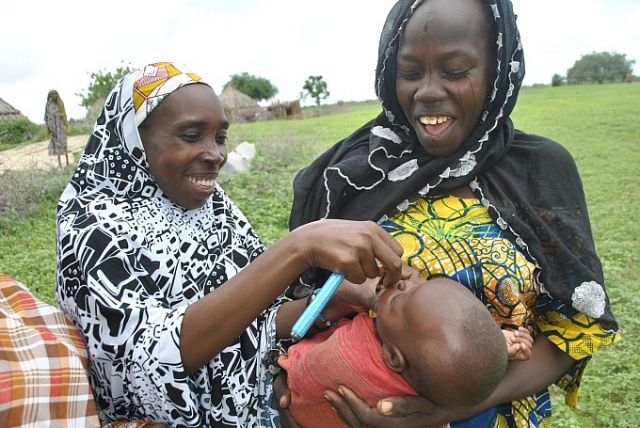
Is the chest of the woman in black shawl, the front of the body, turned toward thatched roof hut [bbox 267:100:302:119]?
no

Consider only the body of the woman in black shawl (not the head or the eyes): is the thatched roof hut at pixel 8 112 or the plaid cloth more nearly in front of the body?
the plaid cloth

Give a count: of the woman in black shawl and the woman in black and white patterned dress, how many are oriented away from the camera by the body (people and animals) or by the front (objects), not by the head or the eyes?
0

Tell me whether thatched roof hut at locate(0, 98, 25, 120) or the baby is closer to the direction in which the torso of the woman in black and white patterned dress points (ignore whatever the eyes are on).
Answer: the baby

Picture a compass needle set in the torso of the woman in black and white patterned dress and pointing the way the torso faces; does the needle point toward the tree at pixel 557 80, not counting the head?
no

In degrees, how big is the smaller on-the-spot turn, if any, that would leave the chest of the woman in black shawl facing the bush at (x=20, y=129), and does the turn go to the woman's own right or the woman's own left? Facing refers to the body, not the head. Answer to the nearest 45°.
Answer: approximately 135° to the woman's own right

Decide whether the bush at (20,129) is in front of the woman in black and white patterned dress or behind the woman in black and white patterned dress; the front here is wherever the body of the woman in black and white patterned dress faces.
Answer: behind

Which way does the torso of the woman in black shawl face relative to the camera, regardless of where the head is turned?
toward the camera

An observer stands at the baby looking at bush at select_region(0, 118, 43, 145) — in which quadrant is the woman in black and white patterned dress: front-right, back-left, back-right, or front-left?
front-left

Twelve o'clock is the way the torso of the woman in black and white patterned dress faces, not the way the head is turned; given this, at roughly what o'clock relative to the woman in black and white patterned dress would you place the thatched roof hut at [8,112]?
The thatched roof hut is roughly at 7 o'clock from the woman in black and white patterned dress.

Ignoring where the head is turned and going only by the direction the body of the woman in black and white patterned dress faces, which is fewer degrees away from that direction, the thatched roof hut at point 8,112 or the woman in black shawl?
the woman in black shawl

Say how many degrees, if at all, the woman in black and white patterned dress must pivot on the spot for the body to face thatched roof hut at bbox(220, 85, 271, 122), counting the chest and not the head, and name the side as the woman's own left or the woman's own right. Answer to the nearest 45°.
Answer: approximately 135° to the woman's own left

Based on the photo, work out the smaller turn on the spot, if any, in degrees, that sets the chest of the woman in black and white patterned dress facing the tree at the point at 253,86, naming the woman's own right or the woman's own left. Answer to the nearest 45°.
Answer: approximately 135° to the woman's own left

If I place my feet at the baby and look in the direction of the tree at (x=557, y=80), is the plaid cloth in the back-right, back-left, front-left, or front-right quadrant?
back-left

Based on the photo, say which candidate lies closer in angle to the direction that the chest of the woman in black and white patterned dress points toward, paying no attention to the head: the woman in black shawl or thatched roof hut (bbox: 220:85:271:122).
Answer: the woman in black shawl

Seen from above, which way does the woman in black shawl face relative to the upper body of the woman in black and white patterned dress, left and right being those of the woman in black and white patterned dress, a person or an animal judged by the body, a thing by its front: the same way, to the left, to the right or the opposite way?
to the right

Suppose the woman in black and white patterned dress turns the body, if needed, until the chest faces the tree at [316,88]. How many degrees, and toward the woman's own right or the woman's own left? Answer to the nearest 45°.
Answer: approximately 135° to the woman's own left

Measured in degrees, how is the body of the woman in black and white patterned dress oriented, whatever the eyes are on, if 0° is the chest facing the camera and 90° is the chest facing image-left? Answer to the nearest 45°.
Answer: approximately 315°

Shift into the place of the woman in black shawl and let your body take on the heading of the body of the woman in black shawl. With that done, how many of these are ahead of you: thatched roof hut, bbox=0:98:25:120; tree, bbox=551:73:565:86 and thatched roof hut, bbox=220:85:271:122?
0

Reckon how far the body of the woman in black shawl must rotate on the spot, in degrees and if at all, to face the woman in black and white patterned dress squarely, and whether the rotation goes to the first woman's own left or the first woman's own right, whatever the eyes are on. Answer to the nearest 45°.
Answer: approximately 90° to the first woman's own right
